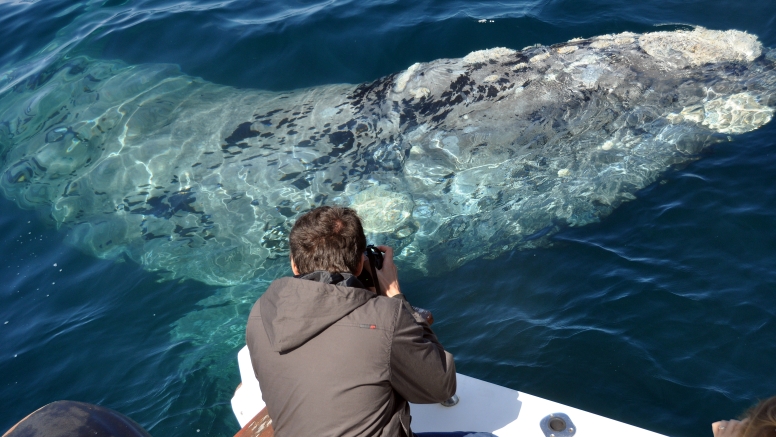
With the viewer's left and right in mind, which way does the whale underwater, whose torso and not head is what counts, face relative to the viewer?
facing to the right of the viewer

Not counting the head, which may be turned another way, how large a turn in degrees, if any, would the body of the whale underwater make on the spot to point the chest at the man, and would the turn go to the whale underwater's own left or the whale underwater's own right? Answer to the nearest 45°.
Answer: approximately 90° to the whale underwater's own right

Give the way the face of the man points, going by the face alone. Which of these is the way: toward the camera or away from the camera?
away from the camera

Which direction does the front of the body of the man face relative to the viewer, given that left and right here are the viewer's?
facing away from the viewer and to the right of the viewer

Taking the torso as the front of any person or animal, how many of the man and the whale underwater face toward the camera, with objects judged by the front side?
0
